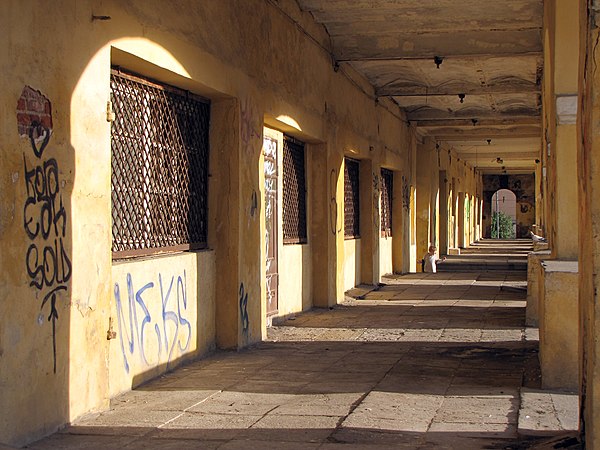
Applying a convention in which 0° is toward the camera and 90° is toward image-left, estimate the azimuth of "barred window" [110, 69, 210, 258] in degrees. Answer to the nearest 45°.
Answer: approximately 315°

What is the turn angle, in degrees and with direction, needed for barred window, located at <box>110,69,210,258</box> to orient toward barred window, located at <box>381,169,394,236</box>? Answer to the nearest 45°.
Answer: approximately 90° to its left

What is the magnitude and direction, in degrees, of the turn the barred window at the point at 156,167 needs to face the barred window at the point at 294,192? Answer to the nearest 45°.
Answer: approximately 90° to its left

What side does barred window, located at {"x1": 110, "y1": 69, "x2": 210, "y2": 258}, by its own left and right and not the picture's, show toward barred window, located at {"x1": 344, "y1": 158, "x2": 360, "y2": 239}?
left
